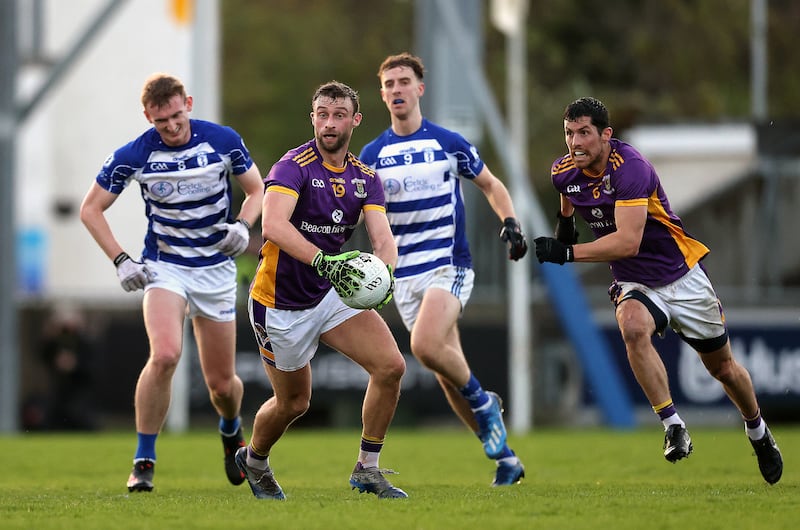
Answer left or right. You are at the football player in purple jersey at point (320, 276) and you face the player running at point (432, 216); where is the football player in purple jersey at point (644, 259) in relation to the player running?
right

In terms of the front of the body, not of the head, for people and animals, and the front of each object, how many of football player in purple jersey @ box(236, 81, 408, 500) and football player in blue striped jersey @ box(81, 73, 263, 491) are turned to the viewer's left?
0

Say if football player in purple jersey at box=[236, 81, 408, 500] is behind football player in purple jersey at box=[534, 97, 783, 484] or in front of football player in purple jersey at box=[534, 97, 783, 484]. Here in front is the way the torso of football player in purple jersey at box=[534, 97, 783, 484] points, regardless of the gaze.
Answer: in front

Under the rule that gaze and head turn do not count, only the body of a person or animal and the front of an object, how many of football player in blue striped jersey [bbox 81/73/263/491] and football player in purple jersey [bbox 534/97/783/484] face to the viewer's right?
0

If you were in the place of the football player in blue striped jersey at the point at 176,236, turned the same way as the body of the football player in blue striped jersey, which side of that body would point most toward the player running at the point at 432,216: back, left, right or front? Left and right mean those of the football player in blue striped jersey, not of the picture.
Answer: left

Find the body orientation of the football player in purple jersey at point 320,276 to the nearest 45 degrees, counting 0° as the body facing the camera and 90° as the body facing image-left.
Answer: approximately 315°

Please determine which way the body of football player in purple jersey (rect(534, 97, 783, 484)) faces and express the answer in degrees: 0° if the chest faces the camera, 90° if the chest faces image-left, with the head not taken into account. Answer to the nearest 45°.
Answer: approximately 45°

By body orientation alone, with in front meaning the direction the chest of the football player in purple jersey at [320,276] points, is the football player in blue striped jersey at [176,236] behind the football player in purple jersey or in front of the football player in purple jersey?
behind

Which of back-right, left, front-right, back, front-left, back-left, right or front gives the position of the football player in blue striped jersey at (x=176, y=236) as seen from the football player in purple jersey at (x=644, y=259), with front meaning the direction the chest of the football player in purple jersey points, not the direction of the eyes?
front-right

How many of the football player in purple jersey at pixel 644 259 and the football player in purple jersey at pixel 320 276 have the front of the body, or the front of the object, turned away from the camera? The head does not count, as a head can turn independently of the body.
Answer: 0

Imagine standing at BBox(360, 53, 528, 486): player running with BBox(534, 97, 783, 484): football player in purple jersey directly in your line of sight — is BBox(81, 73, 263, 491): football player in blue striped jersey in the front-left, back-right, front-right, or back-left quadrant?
back-right
